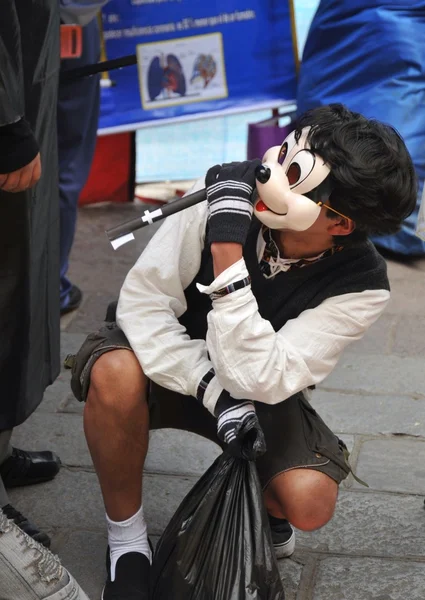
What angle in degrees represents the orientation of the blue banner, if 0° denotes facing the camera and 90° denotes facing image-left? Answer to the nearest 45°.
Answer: approximately 0°

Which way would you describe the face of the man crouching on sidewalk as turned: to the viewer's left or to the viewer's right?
to the viewer's left

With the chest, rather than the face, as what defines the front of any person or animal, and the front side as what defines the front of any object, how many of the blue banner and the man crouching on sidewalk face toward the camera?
2

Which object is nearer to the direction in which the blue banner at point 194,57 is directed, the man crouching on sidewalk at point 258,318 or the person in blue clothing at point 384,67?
the man crouching on sidewalk

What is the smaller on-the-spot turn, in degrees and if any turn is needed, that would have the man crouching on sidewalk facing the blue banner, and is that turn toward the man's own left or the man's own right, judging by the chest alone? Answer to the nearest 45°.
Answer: approximately 180°

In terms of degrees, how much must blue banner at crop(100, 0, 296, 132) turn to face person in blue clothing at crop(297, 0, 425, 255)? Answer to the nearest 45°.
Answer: approximately 45° to its left

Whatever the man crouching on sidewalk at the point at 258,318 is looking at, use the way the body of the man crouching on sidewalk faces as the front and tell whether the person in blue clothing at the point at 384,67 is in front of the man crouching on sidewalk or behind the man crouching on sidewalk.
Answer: behind

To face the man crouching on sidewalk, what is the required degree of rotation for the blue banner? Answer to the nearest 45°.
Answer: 0° — it already faces them

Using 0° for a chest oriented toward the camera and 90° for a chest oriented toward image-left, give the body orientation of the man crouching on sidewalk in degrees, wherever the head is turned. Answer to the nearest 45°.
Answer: approximately 0°
